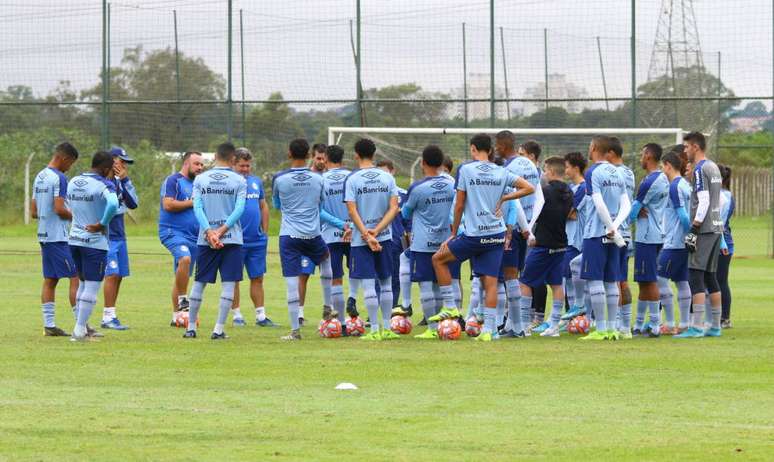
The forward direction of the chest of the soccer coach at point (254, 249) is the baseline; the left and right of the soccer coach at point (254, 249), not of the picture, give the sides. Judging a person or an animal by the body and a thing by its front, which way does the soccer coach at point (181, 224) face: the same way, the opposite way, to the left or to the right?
to the left

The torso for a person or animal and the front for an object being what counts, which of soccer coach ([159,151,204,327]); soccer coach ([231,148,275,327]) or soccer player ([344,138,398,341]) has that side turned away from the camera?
soccer player ([344,138,398,341])

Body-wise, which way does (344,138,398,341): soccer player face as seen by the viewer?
away from the camera

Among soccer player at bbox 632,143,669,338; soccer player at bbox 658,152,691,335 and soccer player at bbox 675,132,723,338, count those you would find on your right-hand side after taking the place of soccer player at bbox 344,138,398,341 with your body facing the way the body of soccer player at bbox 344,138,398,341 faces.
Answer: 3

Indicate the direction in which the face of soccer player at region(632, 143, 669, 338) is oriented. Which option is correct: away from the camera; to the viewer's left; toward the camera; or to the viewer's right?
to the viewer's left

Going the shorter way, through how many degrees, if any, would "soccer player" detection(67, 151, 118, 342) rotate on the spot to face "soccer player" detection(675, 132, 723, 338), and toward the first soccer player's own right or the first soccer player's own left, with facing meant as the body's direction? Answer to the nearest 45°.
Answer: approximately 45° to the first soccer player's own right

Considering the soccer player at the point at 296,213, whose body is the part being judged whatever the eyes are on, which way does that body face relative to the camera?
away from the camera

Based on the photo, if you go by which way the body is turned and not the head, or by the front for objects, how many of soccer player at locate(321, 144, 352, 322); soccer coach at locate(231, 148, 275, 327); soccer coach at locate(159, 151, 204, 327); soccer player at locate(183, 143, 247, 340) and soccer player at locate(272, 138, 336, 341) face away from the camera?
3

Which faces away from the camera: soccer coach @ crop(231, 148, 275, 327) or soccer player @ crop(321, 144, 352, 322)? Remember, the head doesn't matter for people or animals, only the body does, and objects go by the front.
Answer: soccer player @ crop(321, 144, 352, 322)

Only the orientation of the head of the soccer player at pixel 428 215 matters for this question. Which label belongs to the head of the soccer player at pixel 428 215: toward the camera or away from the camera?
away from the camera

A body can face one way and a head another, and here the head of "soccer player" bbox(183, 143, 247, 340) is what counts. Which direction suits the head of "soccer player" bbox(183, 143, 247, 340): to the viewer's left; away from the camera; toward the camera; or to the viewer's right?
away from the camera

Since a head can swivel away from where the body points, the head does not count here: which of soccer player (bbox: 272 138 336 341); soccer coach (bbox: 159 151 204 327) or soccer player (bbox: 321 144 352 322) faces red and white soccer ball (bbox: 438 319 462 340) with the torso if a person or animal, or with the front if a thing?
soccer coach (bbox: 159 151 204 327)

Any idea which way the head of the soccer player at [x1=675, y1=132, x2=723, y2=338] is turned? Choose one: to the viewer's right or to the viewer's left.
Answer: to the viewer's left
